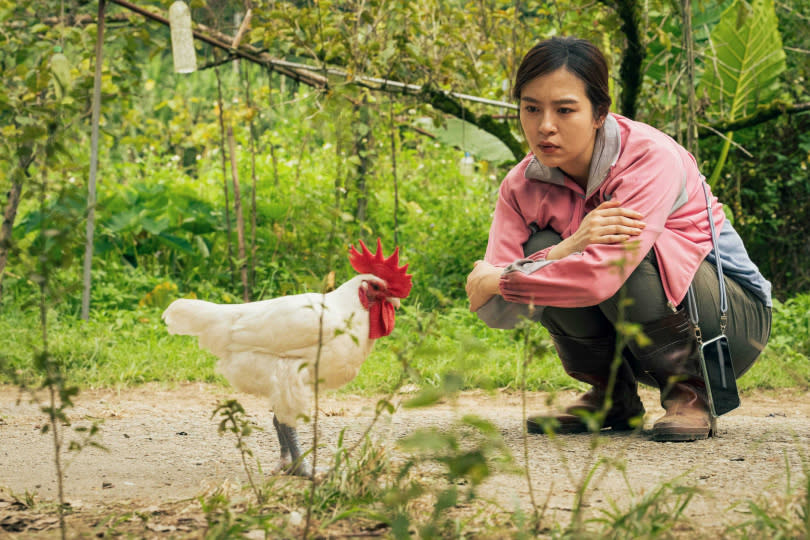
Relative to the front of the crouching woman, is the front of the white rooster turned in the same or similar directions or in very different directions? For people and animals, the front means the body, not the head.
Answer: very different directions

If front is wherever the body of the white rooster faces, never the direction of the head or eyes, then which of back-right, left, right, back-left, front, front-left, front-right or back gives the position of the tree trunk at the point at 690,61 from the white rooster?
front-left

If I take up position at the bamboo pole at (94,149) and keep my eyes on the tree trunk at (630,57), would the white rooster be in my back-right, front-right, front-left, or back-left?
front-right

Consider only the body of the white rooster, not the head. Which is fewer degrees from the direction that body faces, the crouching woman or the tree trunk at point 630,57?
the crouching woman

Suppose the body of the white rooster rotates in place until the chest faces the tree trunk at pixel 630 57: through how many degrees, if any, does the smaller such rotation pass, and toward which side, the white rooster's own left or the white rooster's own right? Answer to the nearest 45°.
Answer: approximately 45° to the white rooster's own left

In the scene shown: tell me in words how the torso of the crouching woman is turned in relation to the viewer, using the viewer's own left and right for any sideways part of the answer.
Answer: facing the viewer and to the left of the viewer

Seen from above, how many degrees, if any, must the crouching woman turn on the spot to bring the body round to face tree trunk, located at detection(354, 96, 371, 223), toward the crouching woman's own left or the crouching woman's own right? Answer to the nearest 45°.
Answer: approximately 90° to the crouching woman's own right

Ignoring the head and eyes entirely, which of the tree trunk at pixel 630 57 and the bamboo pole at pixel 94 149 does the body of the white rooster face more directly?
the tree trunk

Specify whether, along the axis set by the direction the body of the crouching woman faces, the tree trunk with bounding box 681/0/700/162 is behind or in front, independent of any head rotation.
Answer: behind

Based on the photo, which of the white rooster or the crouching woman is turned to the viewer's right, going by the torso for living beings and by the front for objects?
the white rooster

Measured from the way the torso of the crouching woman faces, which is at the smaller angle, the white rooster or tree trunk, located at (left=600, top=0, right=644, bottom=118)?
the white rooster

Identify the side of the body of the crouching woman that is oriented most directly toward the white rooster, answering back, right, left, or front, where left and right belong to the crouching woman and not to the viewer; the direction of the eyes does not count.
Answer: front

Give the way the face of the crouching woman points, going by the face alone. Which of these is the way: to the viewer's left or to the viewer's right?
to the viewer's left

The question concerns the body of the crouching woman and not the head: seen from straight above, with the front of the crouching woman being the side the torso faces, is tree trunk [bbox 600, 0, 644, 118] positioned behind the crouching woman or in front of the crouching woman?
behind

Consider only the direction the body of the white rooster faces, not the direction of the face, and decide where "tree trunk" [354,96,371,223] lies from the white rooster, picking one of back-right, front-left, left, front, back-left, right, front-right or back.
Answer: left

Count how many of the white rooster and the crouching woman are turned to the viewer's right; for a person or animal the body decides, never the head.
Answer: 1

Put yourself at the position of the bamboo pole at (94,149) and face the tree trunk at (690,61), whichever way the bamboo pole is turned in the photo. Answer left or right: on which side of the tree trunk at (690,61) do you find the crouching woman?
right

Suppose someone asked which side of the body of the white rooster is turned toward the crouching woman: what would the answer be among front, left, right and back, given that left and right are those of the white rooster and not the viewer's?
front

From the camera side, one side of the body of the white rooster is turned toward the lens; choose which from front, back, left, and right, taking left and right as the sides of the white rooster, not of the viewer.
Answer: right
